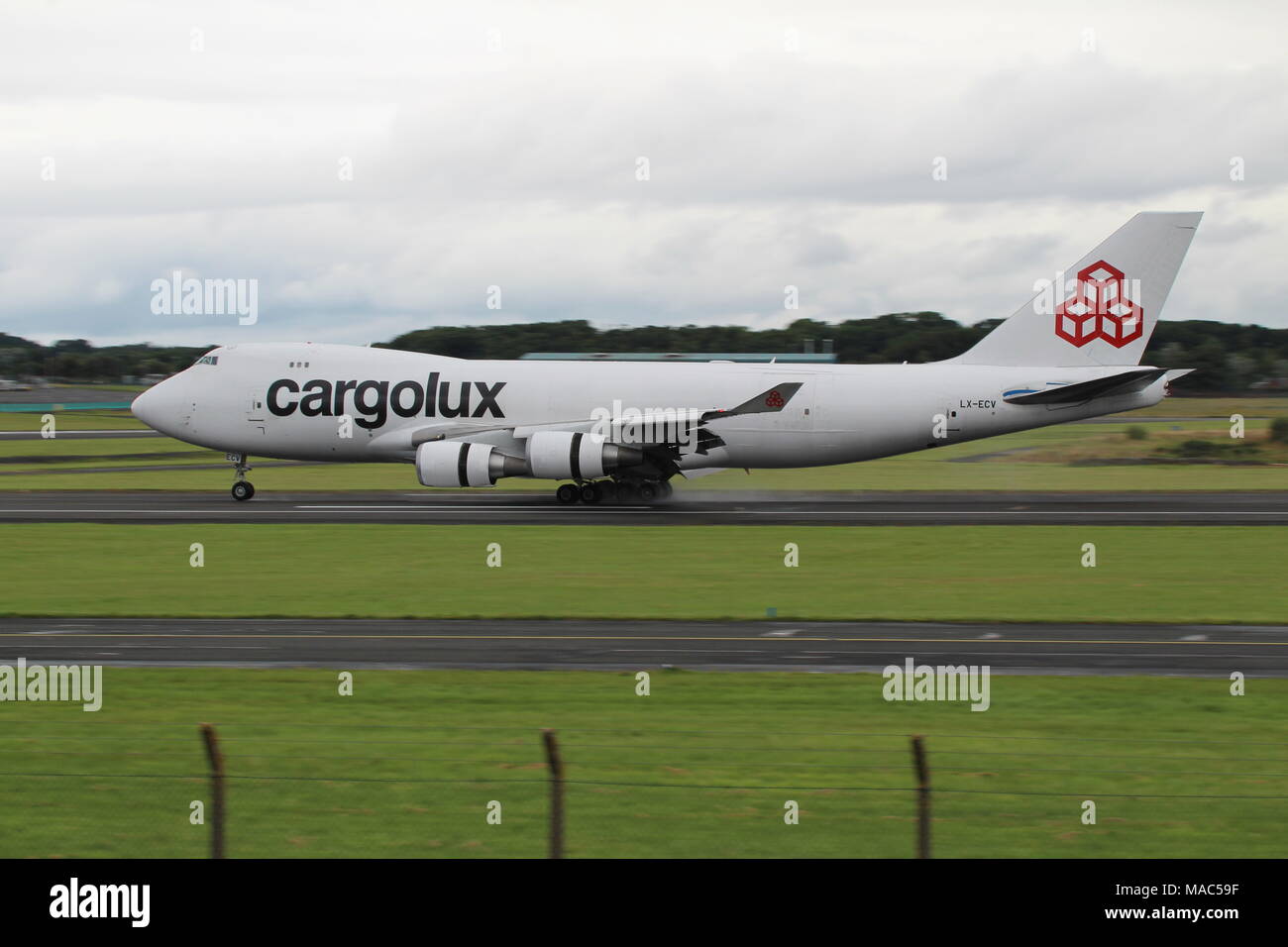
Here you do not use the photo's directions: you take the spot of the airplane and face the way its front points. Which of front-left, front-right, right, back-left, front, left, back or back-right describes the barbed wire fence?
left

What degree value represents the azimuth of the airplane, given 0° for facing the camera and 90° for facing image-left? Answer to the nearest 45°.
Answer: approximately 90°
